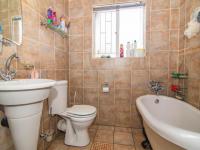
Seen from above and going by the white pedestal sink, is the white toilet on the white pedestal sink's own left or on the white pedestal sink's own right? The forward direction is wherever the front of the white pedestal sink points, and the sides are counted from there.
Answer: on the white pedestal sink's own left
